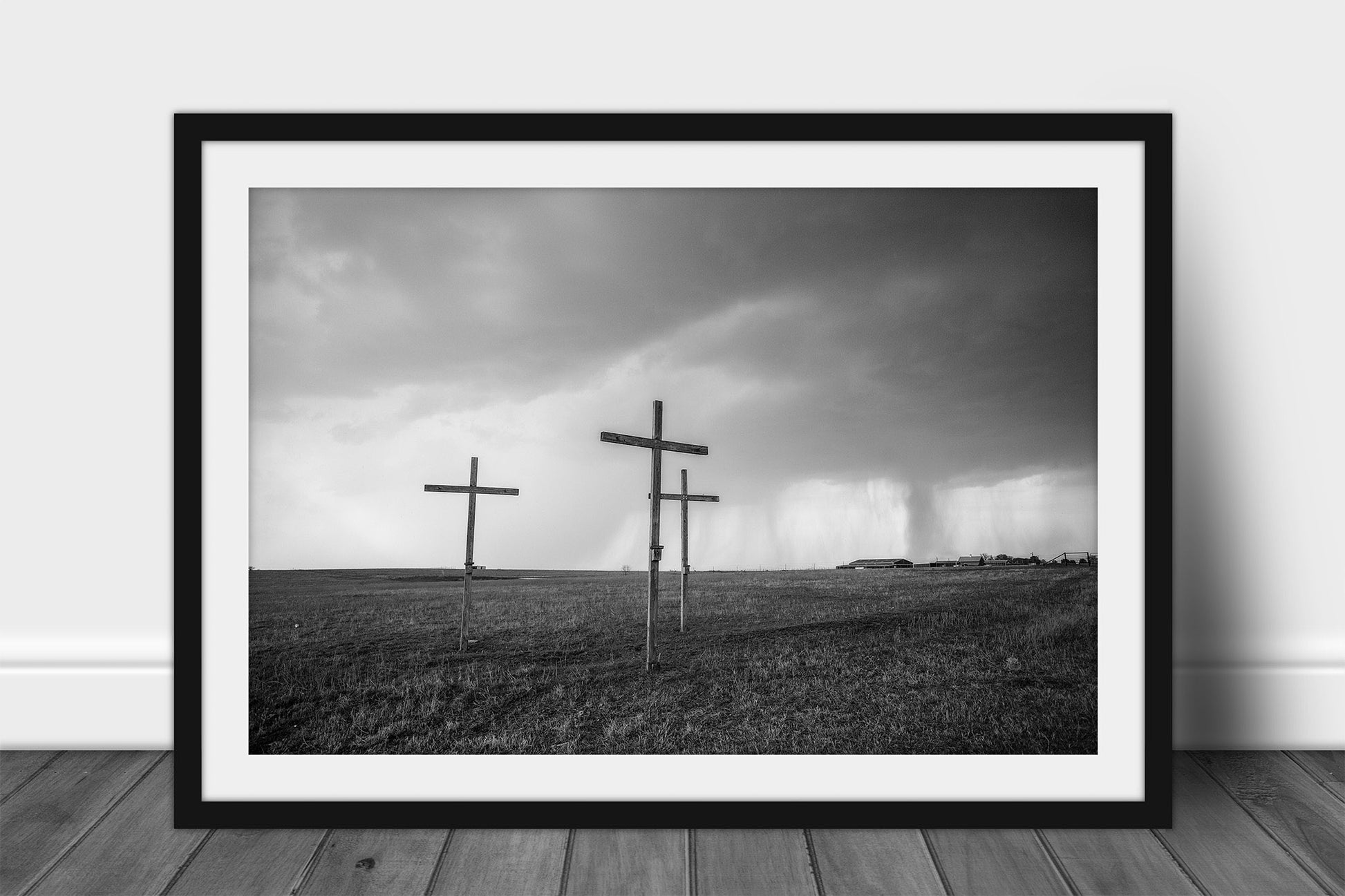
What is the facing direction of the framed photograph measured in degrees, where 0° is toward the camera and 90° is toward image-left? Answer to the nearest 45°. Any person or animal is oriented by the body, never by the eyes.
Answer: approximately 0°
